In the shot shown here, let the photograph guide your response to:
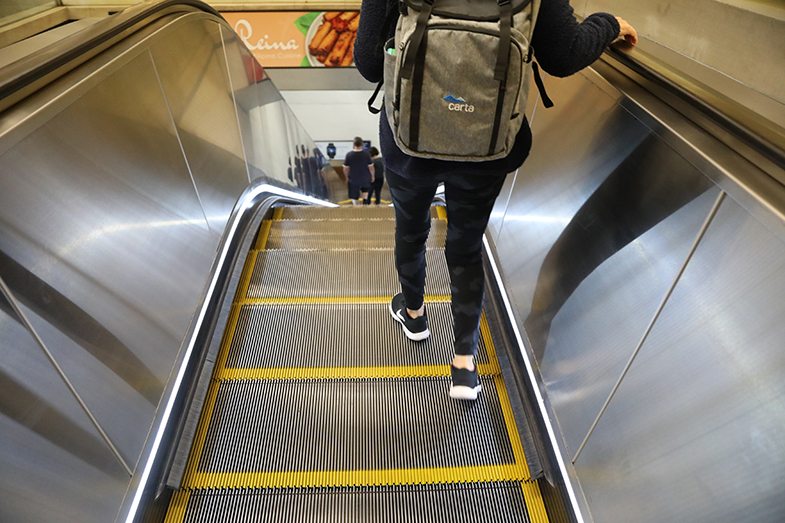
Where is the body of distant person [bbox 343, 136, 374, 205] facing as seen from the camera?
away from the camera

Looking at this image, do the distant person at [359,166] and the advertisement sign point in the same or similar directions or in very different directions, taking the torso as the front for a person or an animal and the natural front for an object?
very different directions

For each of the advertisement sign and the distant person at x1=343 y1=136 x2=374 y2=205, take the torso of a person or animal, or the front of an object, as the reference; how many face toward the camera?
1
